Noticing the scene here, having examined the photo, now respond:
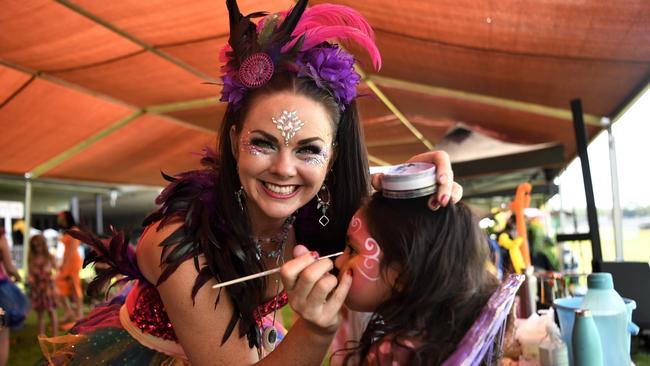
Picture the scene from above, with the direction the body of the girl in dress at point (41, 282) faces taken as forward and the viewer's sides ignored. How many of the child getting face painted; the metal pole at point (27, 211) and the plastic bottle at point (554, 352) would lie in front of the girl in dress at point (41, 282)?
2

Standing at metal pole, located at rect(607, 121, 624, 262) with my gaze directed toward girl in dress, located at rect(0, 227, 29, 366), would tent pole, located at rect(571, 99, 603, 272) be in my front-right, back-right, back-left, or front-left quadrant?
front-left

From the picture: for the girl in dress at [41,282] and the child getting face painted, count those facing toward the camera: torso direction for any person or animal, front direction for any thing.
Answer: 1

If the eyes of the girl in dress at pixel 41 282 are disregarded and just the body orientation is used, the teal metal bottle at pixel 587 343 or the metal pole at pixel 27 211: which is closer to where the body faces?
the teal metal bottle

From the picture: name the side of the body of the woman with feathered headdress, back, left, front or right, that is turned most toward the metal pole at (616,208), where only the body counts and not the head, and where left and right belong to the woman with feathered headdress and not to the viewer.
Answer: left

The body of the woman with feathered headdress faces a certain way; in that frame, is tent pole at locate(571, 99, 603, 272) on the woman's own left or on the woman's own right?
on the woman's own left

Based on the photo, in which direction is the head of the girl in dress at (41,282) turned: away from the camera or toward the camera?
toward the camera

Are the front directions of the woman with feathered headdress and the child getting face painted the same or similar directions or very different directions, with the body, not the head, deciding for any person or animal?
very different directions

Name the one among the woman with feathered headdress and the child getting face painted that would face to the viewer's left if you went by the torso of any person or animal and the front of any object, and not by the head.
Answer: the child getting face painted

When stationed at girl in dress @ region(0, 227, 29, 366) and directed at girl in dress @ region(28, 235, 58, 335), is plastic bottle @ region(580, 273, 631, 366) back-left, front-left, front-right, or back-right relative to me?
back-right

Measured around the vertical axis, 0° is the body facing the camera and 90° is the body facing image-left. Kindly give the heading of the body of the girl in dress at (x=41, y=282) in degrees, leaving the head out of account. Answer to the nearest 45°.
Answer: approximately 0°

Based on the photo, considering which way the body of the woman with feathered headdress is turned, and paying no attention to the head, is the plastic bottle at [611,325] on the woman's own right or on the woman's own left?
on the woman's own left

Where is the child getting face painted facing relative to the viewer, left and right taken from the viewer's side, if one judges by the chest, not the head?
facing to the left of the viewer

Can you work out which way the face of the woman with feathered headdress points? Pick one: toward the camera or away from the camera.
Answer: toward the camera
